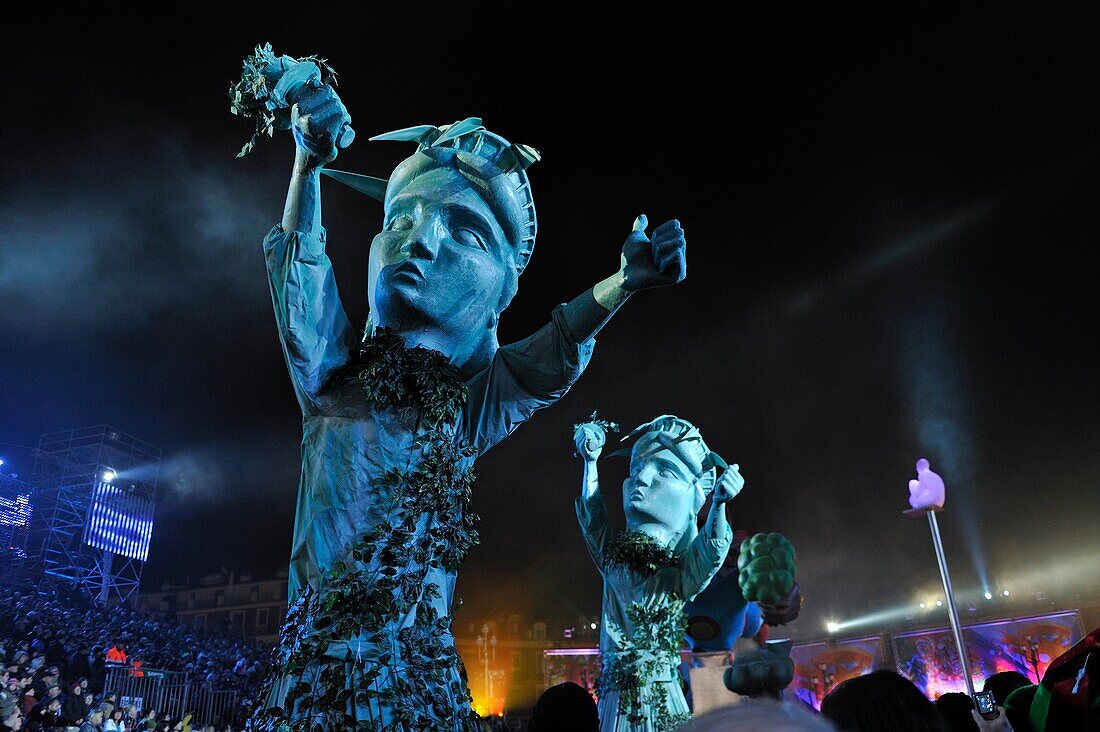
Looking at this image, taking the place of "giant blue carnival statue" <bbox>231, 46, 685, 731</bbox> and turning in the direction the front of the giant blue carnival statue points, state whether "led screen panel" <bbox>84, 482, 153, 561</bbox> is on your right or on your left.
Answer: on your right

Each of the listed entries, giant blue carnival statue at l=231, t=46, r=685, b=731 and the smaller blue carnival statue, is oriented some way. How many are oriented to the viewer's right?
0

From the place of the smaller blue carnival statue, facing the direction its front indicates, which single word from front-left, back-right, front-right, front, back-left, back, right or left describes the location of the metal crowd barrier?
right

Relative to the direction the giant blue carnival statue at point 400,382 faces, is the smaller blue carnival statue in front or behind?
behind

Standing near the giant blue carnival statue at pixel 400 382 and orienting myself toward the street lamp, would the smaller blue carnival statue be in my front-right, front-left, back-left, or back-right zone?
front-right

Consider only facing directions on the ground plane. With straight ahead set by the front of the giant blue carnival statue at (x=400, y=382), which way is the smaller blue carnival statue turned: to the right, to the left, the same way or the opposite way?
the same way

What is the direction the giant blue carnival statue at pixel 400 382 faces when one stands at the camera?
facing the viewer and to the left of the viewer

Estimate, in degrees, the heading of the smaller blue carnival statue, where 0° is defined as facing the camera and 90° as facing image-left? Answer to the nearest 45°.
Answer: approximately 45°

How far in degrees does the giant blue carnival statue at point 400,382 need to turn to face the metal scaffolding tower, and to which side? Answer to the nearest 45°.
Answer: approximately 90° to its right

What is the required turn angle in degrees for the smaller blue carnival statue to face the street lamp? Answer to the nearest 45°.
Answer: approximately 135° to its right

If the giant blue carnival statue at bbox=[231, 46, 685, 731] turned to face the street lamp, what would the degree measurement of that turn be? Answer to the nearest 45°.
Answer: approximately 135° to its right

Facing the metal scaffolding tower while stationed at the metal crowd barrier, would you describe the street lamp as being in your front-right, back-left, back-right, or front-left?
front-right

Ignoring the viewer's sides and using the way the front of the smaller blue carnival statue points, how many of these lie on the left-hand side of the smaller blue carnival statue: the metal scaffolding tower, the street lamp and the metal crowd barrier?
0

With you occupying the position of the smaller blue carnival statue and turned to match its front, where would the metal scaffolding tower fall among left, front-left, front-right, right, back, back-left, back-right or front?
right

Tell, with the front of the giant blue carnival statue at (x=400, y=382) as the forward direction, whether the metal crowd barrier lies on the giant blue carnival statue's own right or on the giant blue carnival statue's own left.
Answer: on the giant blue carnival statue's own right

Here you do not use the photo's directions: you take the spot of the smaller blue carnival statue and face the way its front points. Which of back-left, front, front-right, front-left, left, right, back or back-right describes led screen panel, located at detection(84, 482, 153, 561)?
right
